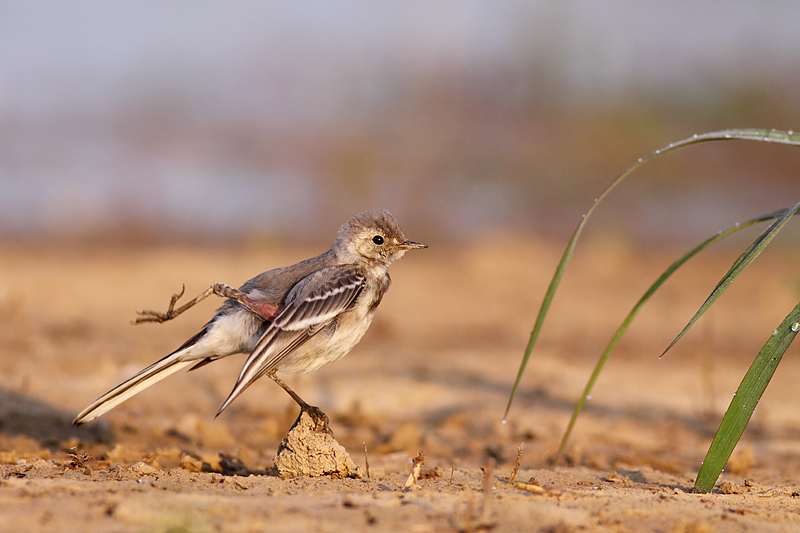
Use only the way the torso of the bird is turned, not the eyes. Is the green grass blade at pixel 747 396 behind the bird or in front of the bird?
in front

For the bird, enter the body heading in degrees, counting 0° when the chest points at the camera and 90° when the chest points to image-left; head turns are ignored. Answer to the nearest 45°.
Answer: approximately 270°

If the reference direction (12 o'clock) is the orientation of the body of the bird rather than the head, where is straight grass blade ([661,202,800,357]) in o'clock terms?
The straight grass blade is roughly at 1 o'clock from the bird.
